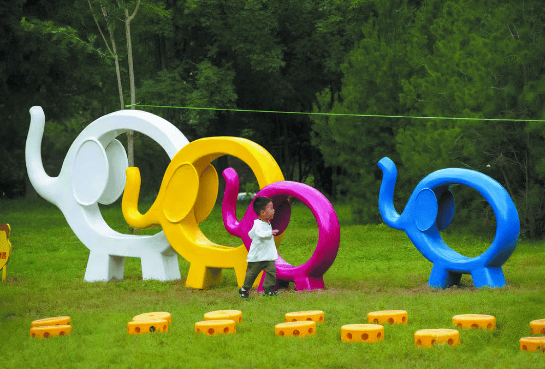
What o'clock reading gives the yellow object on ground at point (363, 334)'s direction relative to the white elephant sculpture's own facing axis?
The yellow object on ground is roughly at 7 o'clock from the white elephant sculpture.

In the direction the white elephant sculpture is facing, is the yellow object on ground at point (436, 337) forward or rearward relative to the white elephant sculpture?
rearward

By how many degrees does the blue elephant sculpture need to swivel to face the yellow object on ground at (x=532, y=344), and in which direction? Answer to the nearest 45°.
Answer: approximately 135° to its left

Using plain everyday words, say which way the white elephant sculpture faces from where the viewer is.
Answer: facing away from the viewer and to the left of the viewer

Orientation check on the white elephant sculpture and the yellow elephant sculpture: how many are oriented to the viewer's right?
0

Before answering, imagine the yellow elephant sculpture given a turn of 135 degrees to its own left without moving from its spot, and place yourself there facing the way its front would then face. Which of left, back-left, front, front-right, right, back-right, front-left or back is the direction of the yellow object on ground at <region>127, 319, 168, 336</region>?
front

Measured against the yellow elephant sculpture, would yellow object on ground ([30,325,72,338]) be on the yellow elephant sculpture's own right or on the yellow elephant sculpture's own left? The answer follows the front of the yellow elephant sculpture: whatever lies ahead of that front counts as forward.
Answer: on the yellow elephant sculpture's own left

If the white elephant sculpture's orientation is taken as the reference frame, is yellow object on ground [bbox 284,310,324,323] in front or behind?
behind

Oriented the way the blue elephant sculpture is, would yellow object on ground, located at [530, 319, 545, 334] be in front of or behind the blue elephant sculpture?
behind

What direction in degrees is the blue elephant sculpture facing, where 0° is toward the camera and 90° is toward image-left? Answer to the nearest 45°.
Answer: approximately 135°
